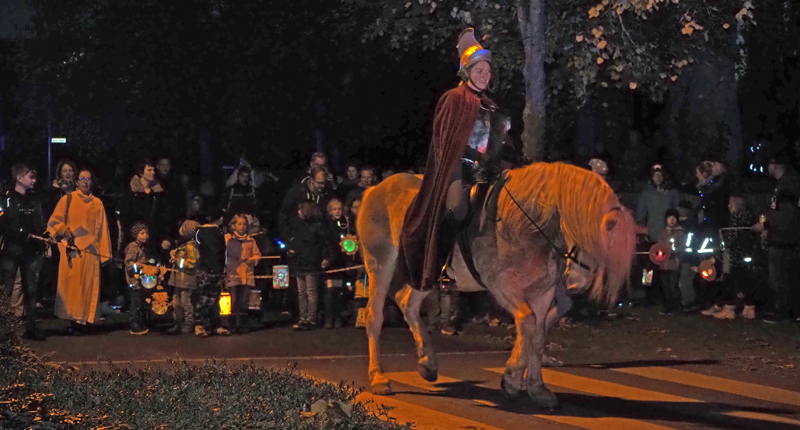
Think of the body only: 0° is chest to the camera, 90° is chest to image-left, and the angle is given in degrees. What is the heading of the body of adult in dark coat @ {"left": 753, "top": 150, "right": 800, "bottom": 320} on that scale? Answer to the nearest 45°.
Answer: approximately 90°

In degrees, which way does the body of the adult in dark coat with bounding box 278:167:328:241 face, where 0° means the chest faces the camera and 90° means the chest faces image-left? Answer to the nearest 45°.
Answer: approximately 315°

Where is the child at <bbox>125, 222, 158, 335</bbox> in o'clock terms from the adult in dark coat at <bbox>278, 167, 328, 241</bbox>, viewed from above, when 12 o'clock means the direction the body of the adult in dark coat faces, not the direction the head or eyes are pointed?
The child is roughly at 4 o'clock from the adult in dark coat.

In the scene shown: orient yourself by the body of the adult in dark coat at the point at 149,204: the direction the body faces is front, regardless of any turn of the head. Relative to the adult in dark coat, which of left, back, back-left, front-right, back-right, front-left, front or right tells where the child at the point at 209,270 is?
front

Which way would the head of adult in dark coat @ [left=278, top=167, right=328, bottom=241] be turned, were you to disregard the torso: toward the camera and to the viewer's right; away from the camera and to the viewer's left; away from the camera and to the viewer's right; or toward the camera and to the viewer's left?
toward the camera and to the viewer's right

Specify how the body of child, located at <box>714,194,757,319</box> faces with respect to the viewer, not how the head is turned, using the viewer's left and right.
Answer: facing the viewer and to the left of the viewer

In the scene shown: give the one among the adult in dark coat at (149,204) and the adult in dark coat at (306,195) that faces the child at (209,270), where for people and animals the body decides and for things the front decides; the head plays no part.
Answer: the adult in dark coat at (149,204)

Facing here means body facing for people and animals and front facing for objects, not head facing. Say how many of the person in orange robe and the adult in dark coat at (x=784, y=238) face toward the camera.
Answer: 1

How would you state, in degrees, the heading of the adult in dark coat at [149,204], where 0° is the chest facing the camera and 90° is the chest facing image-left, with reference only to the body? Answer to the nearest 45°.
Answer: approximately 315°

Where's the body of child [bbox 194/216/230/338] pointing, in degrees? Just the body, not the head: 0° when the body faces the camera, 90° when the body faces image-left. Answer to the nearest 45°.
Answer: approximately 180°

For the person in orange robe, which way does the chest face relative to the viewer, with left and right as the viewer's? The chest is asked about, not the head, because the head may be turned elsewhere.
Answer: facing the viewer
